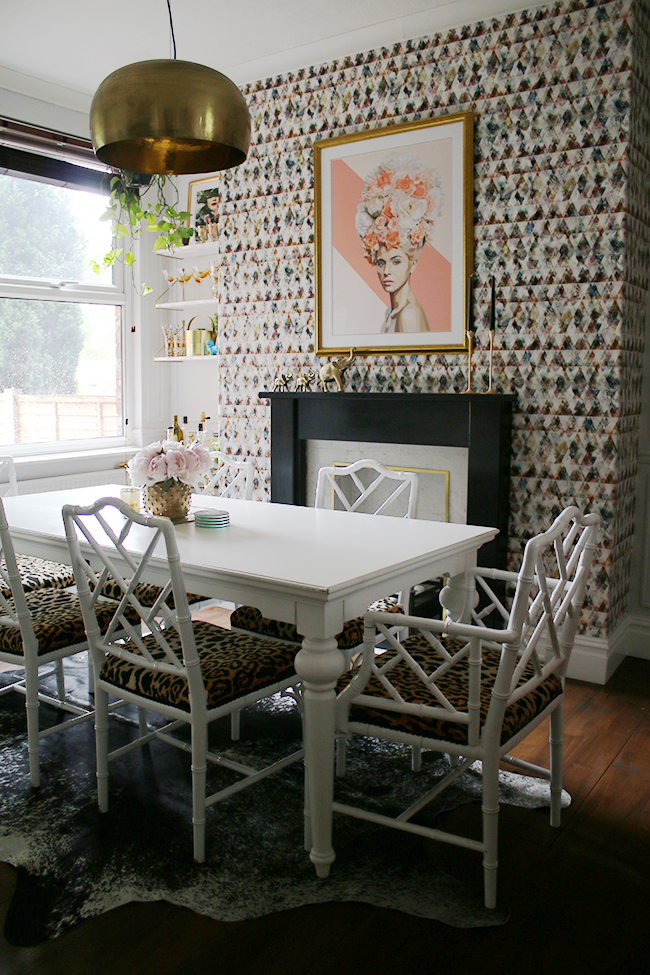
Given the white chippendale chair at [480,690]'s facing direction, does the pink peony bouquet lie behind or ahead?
ahead

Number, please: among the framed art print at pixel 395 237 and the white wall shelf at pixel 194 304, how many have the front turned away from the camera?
0

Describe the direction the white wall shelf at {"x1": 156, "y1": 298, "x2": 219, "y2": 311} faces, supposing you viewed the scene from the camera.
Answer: facing the viewer and to the left of the viewer

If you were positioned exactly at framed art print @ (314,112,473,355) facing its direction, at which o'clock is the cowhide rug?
The cowhide rug is roughly at 11 o'clock from the framed art print.

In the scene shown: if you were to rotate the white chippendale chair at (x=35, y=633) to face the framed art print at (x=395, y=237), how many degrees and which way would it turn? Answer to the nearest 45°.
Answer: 0° — it already faces it

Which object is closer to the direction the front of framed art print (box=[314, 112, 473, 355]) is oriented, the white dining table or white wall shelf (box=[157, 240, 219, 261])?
the white dining table

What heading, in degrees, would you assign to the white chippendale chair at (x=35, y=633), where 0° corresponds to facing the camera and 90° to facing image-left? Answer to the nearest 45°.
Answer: approximately 225°

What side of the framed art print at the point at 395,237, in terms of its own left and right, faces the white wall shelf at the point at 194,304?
right

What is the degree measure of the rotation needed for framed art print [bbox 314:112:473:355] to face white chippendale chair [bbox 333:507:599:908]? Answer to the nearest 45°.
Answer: approximately 45° to its left

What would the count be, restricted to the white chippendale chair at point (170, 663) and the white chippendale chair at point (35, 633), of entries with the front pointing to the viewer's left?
0

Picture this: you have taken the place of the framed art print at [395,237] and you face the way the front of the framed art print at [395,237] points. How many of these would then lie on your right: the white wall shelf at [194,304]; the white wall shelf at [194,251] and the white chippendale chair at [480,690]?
2

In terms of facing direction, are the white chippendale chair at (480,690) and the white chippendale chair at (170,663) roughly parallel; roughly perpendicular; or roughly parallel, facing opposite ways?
roughly perpendicular

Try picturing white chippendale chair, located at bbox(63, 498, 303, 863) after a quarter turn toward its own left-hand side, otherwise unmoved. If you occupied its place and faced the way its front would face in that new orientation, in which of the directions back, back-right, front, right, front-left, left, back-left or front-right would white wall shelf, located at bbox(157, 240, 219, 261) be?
front-right

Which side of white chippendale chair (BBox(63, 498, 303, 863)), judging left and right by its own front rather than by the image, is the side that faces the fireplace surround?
front

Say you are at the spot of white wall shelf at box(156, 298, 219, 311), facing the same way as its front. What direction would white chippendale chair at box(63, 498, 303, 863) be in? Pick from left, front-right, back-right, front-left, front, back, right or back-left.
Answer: front-left

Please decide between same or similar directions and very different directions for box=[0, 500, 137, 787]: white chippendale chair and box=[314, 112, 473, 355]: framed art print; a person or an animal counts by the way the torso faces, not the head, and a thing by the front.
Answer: very different directions
